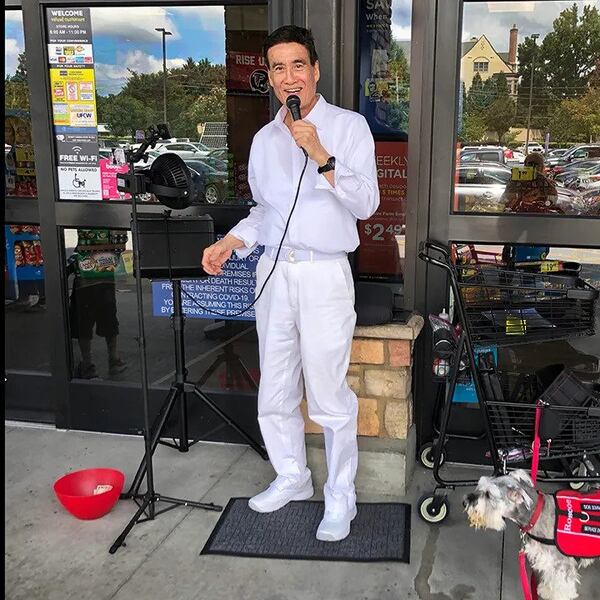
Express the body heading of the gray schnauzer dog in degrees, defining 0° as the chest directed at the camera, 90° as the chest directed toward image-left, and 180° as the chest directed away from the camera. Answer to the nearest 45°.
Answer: approximately 90°

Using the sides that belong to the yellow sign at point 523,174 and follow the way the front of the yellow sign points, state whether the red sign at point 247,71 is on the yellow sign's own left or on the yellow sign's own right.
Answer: on the yellow sign's own right

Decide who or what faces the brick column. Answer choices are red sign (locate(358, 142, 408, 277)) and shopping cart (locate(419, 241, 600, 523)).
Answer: the red sign

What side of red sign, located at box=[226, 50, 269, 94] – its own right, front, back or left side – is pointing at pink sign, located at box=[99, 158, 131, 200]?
right

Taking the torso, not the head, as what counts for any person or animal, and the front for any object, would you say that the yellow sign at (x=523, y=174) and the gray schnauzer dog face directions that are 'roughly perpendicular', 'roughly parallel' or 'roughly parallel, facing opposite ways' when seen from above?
roughly perpendicular

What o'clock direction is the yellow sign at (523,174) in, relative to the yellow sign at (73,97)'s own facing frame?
the yellow sign at (523,174) is roughly at 10 o'clock from the yellow sign at (73,97).

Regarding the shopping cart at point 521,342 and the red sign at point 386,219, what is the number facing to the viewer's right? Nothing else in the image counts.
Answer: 1

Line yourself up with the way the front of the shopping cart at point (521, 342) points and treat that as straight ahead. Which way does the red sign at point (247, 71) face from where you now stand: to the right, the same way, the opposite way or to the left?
to the right
